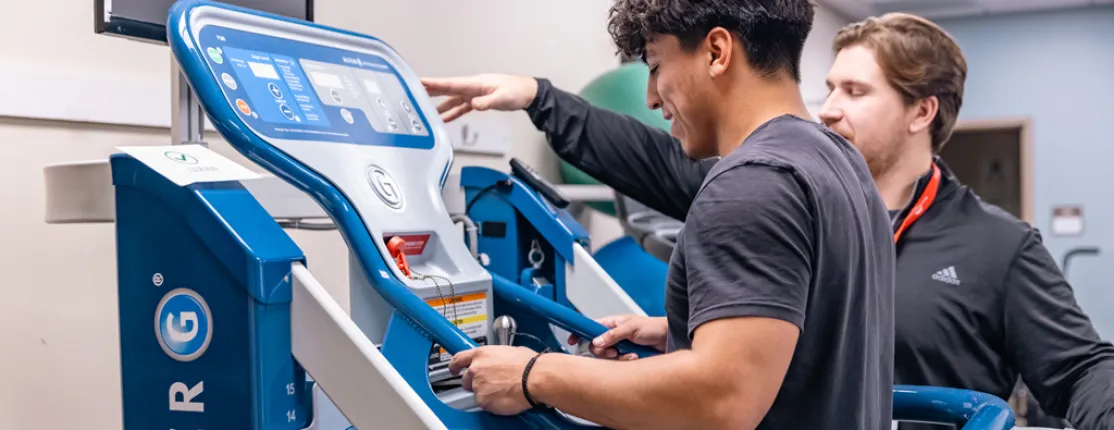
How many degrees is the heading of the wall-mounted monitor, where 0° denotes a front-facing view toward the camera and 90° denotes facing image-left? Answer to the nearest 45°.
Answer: approximately 315°

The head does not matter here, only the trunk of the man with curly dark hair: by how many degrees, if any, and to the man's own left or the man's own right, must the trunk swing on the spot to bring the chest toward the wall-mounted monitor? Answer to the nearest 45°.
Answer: approximately 45° to the man's own left

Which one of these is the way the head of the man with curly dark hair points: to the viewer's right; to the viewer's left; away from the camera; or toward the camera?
to the viewer's left

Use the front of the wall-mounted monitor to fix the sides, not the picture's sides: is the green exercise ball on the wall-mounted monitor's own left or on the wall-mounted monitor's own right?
on the wall-mounted monitor's own left

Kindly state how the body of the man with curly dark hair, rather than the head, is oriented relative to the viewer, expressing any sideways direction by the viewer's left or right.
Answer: facing away from the viewer and to the left of the viewer

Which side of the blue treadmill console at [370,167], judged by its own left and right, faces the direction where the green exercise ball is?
left

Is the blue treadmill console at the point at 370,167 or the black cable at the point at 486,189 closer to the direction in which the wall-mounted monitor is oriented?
the blue treadmill console

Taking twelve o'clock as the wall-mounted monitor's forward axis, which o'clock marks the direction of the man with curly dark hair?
The man with curly dark hair is roughly at 12 o'clock from the wall-mounted monitor.

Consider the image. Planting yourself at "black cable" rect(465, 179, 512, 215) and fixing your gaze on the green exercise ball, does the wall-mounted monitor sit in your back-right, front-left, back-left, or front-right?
back-left
